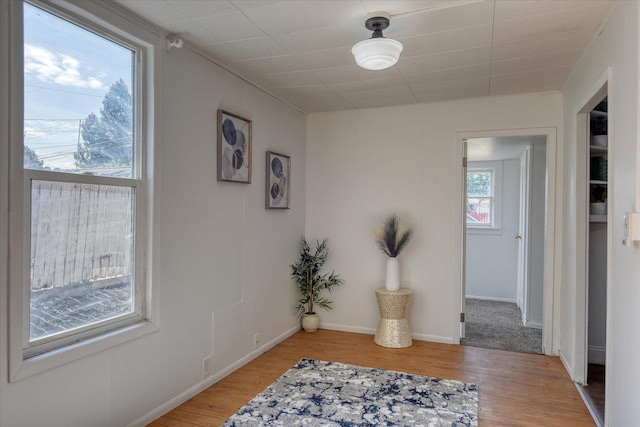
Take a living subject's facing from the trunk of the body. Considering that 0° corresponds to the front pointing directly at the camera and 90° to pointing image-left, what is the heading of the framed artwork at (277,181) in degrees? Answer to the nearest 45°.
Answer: approximately 315°

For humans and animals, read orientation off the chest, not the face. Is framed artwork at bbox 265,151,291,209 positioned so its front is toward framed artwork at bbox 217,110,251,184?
no

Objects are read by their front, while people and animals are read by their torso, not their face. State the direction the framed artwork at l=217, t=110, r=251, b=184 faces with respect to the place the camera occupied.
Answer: facing the viewer and to the right of the viewer

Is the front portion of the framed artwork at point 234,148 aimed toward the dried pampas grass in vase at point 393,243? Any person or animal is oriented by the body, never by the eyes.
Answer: no

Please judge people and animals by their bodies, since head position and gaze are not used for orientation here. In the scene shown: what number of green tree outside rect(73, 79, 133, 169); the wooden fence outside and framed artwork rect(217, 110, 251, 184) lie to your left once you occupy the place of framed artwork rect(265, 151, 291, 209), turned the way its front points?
0

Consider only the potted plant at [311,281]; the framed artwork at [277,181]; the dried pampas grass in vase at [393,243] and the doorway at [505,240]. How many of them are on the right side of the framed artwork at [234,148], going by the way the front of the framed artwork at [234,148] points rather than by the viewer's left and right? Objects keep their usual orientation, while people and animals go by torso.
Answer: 0

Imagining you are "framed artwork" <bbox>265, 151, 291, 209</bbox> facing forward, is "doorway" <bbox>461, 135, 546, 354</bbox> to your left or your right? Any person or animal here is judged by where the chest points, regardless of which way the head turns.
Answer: on your left

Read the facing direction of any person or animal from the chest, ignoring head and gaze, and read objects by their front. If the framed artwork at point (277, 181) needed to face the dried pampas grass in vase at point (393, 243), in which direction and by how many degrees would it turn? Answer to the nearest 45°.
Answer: approximately 45° to its left

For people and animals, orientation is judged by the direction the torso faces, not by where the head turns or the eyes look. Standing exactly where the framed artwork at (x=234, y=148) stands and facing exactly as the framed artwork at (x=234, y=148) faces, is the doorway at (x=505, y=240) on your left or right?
on your left

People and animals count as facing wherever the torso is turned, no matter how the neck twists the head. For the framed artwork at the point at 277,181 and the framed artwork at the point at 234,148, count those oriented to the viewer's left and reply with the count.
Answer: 0

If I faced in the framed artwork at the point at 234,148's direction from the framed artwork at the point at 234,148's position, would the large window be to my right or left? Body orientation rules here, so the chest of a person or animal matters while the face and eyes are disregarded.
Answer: on my right

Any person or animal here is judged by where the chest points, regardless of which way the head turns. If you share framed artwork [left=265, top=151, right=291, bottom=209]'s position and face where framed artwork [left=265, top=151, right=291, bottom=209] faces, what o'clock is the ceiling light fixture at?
The ceiling light fixture is roughly at 1 o'clock from the framed artwork.

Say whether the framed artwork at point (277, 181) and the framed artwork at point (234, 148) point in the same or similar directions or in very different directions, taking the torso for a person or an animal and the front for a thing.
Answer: same or similar directions

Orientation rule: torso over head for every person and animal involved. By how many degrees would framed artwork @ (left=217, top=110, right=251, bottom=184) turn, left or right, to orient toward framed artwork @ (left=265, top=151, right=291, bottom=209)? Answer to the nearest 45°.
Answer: approximately 90° to its left
